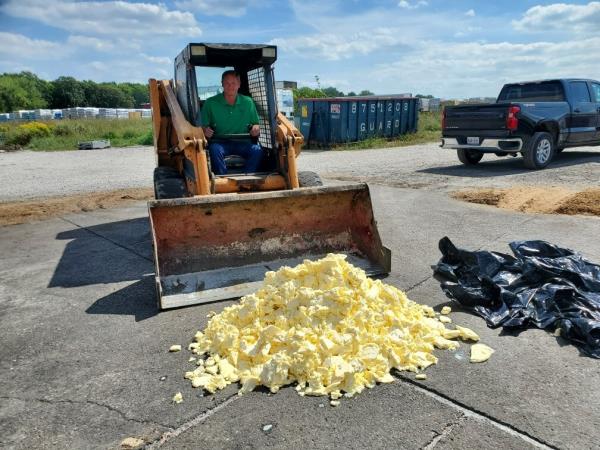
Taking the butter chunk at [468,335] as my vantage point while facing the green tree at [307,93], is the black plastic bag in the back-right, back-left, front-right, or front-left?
front-right

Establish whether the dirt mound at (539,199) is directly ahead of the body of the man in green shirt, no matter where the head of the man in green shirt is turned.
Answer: no

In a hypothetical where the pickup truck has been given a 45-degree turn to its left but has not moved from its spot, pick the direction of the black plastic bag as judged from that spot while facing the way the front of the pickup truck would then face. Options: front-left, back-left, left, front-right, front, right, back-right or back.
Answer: back

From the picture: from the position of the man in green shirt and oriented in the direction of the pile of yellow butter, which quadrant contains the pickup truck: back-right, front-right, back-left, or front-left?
back-left

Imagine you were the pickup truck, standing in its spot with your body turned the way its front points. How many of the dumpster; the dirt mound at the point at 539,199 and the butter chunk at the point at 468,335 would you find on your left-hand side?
1

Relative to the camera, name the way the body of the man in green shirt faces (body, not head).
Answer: toward the camera

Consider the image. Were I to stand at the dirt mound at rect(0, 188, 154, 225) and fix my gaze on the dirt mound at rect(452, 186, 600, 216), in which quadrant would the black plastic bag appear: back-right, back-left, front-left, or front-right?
front-right

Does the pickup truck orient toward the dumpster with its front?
no

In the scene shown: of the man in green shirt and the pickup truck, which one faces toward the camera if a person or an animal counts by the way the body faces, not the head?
the man in green shirt

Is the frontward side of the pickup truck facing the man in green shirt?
no

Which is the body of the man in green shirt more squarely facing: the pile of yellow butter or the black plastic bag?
the pile of yellow butter

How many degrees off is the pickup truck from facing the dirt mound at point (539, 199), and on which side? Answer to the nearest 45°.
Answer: approximately 135° to its right

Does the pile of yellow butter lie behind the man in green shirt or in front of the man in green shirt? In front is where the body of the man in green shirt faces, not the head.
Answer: in front

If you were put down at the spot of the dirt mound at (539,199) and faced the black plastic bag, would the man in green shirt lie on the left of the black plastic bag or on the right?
right

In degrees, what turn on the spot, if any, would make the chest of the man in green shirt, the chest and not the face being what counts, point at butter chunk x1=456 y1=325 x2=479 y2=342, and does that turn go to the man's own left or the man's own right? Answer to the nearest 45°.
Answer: approximately 45° to the man's own left

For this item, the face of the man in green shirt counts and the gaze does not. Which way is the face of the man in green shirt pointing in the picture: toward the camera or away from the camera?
toward the camera

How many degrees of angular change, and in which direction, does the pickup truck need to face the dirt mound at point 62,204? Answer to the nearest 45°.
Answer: approximately 180°

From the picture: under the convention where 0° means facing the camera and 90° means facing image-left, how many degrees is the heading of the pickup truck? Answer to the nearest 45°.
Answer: approximately 225°
